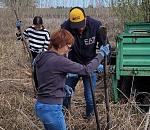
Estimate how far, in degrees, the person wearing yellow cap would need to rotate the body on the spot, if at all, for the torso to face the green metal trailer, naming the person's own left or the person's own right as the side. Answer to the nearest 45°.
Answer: approximately 90° to the person's own left

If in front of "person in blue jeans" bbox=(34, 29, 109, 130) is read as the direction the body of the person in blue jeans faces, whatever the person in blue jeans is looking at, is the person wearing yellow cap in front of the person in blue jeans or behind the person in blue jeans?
in front

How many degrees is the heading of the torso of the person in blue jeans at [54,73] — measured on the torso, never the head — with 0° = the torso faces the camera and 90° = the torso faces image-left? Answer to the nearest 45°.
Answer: approximately 225°

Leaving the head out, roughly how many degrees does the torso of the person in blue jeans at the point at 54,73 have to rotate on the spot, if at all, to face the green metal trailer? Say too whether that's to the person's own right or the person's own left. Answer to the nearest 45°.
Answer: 0° — they already face it

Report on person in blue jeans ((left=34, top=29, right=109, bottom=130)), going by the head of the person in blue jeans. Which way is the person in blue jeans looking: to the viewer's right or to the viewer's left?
to the viewer's right

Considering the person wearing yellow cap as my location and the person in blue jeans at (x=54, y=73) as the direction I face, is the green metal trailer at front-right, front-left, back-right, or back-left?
back-left

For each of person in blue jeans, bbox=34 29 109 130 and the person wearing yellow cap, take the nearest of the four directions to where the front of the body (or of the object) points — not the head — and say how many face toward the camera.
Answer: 1

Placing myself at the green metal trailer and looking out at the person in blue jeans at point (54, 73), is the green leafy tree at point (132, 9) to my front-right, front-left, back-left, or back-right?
back-right

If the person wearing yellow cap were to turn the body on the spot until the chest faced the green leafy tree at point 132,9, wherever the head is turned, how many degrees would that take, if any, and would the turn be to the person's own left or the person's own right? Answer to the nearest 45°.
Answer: approximately 180°

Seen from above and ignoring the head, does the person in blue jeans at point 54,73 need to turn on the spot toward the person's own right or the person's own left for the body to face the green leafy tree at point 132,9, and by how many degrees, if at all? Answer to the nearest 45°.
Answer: approximately 45° to the person's own left
